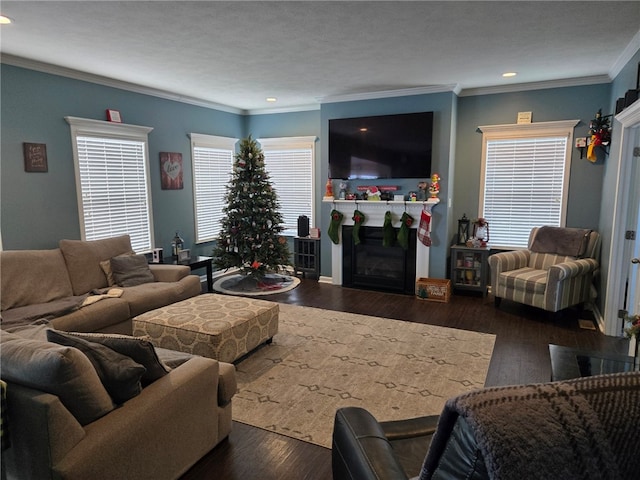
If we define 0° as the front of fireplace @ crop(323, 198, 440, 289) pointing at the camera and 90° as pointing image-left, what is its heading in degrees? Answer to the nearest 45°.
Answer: approximately 0°

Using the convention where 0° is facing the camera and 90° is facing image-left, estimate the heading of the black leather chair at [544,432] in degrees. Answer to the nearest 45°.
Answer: approximately 135°

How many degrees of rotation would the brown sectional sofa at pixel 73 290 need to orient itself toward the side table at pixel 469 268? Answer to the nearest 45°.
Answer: approximately 45° to its left

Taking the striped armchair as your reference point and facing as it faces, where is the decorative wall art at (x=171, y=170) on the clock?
The decorative wall art is roughly at 1 o'clock from the striped armchair.

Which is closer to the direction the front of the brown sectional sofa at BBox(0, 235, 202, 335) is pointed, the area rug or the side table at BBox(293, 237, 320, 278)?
the area rug

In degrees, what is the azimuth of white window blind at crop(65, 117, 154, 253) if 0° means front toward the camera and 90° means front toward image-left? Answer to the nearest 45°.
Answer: approximately 315°

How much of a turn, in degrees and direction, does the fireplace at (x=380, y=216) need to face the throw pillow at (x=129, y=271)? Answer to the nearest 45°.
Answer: approximately 45° to its right

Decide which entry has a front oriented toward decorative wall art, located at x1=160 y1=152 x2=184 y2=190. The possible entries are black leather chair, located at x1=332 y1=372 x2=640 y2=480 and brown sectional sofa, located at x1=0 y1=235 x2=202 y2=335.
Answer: the black leather chair

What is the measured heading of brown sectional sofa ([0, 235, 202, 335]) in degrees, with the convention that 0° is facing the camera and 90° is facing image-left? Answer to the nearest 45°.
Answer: approximately 315°

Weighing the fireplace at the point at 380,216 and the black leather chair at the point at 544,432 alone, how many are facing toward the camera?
1

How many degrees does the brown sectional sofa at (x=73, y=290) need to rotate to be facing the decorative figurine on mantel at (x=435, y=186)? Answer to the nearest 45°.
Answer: approximately 45° to its left

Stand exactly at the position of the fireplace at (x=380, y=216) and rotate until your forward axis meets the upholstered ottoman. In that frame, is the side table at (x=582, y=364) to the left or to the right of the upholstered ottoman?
left

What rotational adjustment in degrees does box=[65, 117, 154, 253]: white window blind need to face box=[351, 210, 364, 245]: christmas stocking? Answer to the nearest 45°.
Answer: approximately 45° to its left
